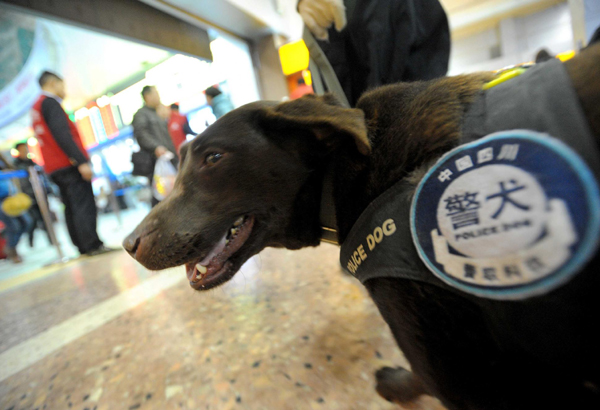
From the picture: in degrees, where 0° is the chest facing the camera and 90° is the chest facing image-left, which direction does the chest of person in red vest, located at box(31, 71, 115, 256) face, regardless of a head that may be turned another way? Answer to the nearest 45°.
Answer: approximately 270°

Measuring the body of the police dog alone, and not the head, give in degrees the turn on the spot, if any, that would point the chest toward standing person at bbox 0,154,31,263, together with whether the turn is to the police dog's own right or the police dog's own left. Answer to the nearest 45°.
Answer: approximately 45° to the police dog's own right

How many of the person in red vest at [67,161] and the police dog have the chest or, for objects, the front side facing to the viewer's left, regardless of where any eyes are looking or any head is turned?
1

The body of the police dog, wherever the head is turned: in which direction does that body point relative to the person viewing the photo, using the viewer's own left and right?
facing to the left of the viewer
